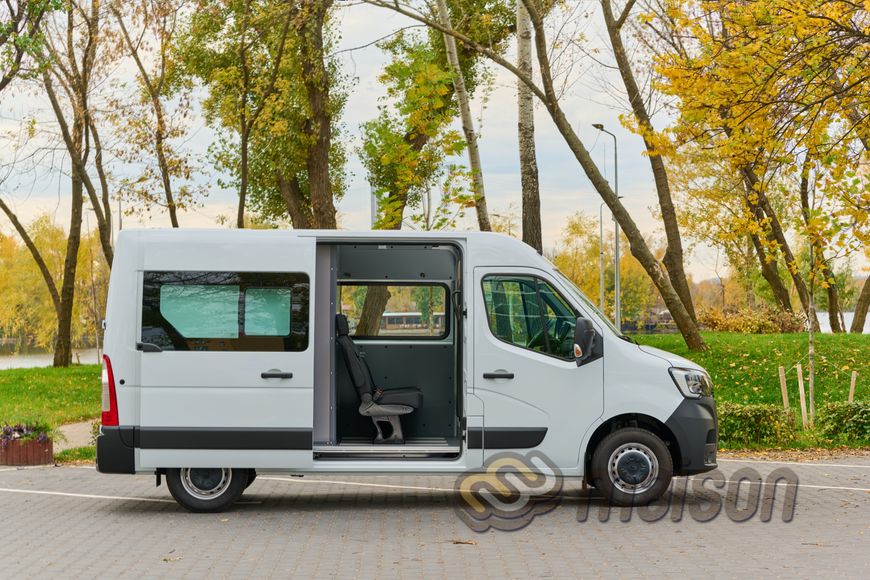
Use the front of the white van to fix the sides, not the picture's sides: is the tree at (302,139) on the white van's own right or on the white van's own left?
on the white van's own left

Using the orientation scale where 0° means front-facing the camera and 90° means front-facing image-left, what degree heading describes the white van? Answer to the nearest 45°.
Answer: approximately 270°

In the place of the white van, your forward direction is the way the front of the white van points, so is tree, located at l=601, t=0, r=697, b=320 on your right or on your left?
on your left

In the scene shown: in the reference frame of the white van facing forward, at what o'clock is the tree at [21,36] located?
The tree is roughly at 8 o'clock from the white van.

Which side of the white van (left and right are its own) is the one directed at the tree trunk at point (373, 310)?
left

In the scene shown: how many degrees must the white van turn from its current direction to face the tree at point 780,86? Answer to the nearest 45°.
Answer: approximately 45° to its left

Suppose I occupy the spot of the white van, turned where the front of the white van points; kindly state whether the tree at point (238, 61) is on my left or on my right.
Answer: on my left

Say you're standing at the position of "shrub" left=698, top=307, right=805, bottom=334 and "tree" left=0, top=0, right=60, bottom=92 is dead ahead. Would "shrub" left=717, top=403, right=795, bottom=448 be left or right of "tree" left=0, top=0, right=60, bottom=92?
left

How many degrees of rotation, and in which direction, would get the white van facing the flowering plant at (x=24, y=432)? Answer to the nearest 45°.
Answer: approximately 135° to its left

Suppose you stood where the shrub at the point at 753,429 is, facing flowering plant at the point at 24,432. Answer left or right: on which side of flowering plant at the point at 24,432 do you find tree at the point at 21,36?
right

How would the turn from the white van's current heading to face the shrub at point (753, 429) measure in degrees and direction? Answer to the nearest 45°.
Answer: approximately 45° to its left
